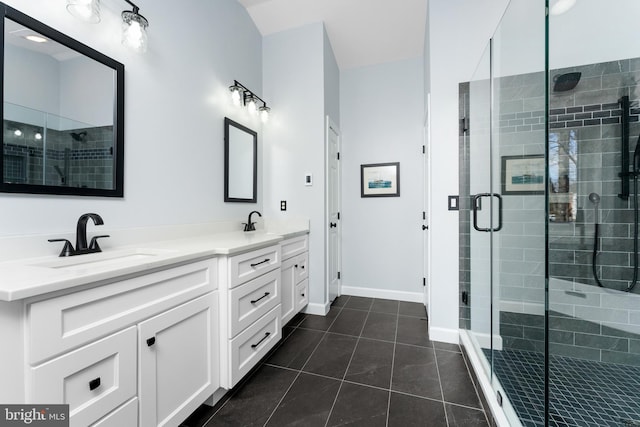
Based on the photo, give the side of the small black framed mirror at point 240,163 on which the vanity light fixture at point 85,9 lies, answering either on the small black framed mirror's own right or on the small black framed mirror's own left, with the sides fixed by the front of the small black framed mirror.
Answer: on the small black framed mirror's own right

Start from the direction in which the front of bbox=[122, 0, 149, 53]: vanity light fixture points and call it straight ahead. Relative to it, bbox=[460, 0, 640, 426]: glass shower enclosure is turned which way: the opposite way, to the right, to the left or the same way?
the opposite way

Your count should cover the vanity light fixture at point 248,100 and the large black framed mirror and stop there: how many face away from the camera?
0

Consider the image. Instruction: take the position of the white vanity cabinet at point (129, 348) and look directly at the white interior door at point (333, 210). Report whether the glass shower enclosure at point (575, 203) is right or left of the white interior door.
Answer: right

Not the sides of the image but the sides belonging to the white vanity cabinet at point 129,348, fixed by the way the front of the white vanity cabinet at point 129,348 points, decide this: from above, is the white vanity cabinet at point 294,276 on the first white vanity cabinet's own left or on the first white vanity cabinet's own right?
on the first white vanity cabinet's own left

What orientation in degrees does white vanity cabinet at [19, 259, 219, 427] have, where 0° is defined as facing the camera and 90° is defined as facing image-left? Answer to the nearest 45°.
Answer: approximately 315°

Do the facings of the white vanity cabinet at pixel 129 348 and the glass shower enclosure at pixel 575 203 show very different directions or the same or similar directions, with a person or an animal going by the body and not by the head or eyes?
very different directions

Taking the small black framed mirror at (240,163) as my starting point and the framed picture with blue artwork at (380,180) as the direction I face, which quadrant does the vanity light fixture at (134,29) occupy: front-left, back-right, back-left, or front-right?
back-right

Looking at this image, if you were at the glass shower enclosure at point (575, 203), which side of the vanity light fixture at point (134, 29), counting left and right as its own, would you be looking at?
front

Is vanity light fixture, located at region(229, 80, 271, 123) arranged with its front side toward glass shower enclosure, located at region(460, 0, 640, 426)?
yes

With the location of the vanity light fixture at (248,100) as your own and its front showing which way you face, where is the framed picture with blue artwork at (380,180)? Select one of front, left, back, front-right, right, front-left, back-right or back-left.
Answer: front-left

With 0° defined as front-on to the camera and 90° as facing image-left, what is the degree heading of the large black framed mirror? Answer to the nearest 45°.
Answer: approximately 315°
